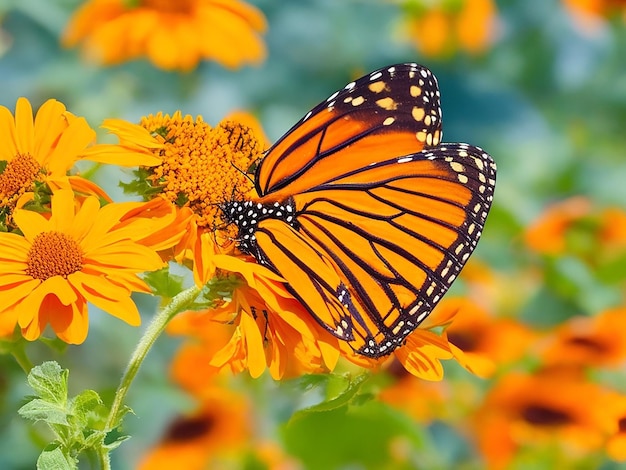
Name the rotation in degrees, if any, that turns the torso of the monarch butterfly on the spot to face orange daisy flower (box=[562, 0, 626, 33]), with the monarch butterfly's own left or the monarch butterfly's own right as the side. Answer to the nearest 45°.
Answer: approximately 90° to the monarch butterfly's own right

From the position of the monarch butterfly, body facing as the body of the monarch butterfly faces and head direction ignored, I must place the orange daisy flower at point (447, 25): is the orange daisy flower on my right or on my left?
on my right

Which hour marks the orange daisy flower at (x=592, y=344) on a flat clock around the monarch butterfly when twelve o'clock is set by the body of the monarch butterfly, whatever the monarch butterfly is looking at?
The orange daisy flower is roughly at 4 o'clock from the monarch butterfly.

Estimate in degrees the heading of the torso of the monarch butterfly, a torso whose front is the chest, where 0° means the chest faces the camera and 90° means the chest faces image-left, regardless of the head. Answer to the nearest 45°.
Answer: approximately 90°

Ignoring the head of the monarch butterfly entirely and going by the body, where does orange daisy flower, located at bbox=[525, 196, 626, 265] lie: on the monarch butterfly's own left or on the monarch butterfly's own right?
on the monarch butterfly's own right

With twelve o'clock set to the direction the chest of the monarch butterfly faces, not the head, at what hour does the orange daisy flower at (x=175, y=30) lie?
The orange daisy flower is roughly at 2 o'clock from the monarch butterfly.
